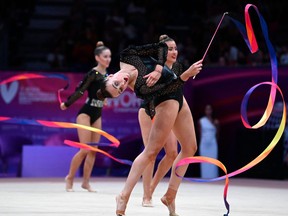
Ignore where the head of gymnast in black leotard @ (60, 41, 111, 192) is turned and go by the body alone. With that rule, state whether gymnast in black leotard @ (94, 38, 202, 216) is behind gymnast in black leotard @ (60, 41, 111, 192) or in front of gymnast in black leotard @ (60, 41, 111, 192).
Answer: in front

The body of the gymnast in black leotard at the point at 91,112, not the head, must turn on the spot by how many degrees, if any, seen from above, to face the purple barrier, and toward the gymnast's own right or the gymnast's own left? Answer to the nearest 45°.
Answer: approximately 135° to the gymnast's own left

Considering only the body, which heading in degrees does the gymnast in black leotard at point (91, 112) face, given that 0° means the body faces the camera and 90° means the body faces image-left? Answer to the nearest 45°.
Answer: approximately 315°

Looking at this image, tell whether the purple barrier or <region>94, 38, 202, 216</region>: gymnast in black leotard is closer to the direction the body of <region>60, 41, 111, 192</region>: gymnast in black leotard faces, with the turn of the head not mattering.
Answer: the gymnast in black leotard
